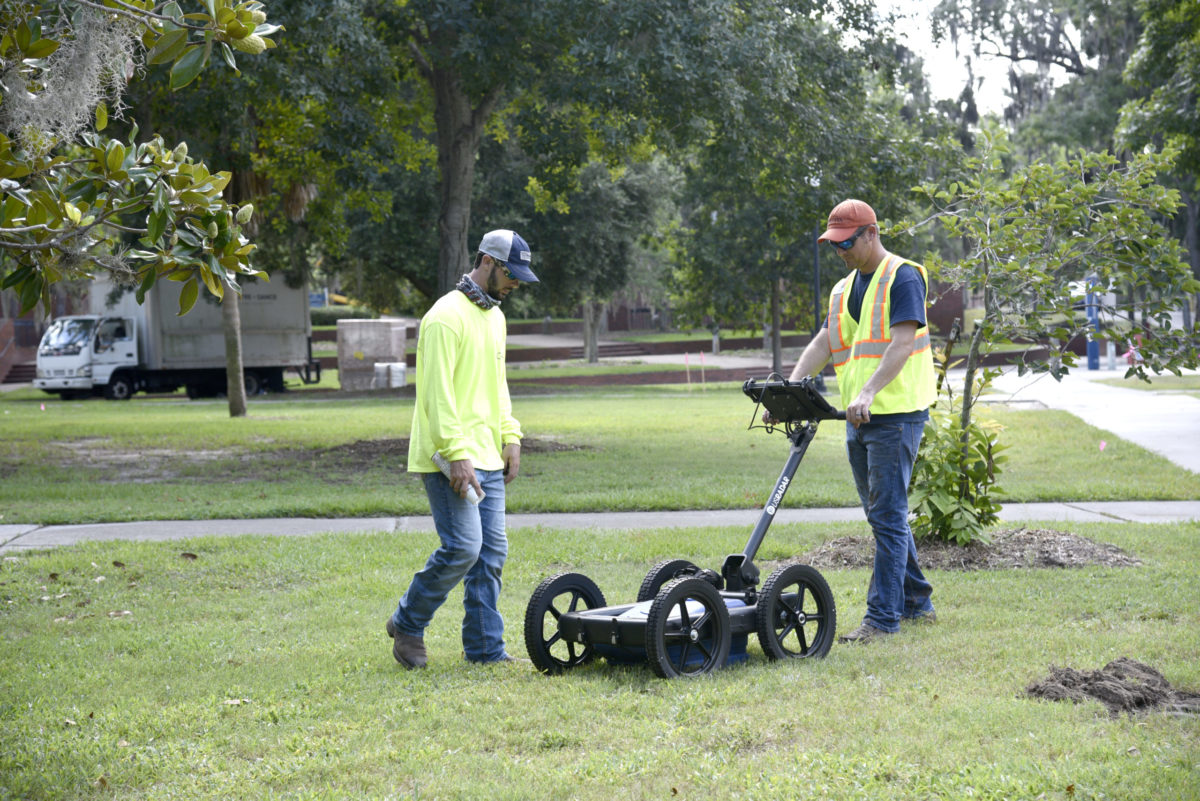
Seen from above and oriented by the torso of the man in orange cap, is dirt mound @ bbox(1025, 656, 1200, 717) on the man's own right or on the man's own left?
on the man's own left

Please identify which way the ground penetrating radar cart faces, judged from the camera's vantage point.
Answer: facing the viewer and to the left of the viewer

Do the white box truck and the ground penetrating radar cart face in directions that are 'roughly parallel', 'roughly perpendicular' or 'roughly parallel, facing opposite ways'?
roughly parallel

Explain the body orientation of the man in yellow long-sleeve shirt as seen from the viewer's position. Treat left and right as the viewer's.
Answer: facing the viewer and to the right of the viewer

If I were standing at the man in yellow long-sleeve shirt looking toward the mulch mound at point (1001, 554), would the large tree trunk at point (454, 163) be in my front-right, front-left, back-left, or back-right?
front-left

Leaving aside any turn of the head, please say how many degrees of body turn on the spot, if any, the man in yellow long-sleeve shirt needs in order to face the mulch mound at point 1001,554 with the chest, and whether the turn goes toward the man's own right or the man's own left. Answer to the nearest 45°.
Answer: approximately 90° to the man's own left

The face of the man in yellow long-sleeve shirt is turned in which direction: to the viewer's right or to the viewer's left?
to the viewer's right

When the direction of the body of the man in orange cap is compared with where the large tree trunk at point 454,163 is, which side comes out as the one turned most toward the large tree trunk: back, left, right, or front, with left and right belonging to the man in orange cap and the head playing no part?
right

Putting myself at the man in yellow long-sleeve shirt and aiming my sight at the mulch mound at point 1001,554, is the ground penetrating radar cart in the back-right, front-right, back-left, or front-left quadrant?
front-right

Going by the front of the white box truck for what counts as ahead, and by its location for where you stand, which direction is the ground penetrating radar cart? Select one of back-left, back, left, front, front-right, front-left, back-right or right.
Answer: front-left

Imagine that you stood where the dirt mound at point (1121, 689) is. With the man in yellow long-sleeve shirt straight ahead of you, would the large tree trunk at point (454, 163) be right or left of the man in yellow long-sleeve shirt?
right

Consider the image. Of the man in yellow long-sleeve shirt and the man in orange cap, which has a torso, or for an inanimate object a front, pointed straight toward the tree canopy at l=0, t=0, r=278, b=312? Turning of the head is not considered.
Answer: the man in orange cap
